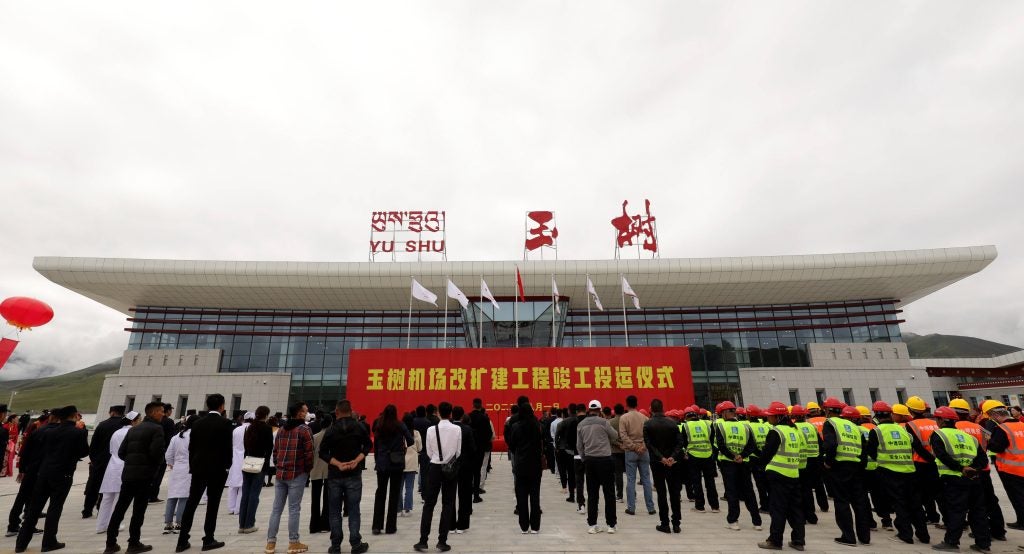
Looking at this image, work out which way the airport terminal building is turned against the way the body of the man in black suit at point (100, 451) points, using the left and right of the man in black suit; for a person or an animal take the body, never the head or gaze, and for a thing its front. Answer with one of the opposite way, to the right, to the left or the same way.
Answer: the opposite way

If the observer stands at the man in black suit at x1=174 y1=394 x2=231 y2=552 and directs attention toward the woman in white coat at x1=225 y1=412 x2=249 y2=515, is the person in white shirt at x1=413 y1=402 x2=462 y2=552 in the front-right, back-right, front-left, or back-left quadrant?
back-right

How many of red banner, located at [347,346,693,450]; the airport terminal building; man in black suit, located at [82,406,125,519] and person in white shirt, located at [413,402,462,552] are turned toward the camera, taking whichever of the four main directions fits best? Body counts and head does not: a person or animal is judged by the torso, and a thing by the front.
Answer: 2

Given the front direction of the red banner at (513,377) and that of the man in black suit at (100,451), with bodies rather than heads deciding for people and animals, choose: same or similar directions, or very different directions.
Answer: very different directions

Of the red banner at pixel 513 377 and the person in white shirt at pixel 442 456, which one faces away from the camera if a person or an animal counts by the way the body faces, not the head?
the person in white shirt

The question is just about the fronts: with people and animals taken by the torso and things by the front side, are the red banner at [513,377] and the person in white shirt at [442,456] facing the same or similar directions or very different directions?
very different directions

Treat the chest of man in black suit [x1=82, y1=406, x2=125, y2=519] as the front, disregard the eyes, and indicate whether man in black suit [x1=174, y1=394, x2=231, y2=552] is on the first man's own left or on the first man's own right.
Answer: on the first man's own right

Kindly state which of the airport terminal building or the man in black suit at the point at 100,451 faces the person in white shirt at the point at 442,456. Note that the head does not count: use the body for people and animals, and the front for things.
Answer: the airport terminal building

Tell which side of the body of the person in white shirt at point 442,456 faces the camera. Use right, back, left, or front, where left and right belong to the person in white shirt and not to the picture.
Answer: back

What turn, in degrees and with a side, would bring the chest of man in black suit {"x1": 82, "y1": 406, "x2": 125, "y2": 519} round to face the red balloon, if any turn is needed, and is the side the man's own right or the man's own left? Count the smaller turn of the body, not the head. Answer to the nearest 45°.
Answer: approximately 45° to the man's own left
